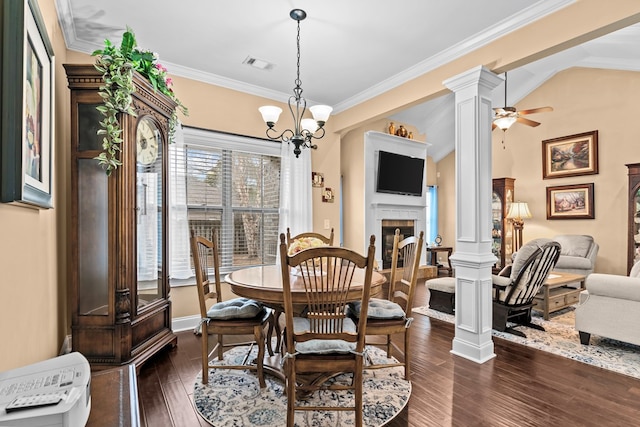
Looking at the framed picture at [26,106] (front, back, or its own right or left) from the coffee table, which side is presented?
front

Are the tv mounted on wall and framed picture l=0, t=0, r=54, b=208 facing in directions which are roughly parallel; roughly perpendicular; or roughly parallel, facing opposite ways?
roughly perpendicular

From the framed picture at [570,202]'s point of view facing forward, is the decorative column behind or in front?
in front

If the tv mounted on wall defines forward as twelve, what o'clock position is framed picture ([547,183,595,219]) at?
The framed picture is roughly at 10 o'clock from the tv mounted on wall.

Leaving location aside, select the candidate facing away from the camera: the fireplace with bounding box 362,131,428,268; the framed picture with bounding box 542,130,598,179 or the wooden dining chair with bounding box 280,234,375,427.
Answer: the wooden dining chair

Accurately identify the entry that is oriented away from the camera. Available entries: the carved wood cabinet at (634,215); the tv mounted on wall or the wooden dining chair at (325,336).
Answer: the wooden dining chair

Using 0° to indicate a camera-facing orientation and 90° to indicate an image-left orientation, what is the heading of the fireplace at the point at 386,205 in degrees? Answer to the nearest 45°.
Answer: approximately 315°

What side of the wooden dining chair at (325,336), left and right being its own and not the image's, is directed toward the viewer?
back

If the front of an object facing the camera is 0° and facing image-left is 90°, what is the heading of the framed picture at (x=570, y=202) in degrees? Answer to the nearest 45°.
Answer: approximately 45°

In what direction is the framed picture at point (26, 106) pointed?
to the viewer's right

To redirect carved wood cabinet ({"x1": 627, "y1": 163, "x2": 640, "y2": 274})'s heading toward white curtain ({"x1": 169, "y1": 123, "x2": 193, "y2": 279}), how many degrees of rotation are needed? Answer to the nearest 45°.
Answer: approximately 45° to its right

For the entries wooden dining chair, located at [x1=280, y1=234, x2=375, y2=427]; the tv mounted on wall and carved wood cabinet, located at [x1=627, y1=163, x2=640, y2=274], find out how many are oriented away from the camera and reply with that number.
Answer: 1
